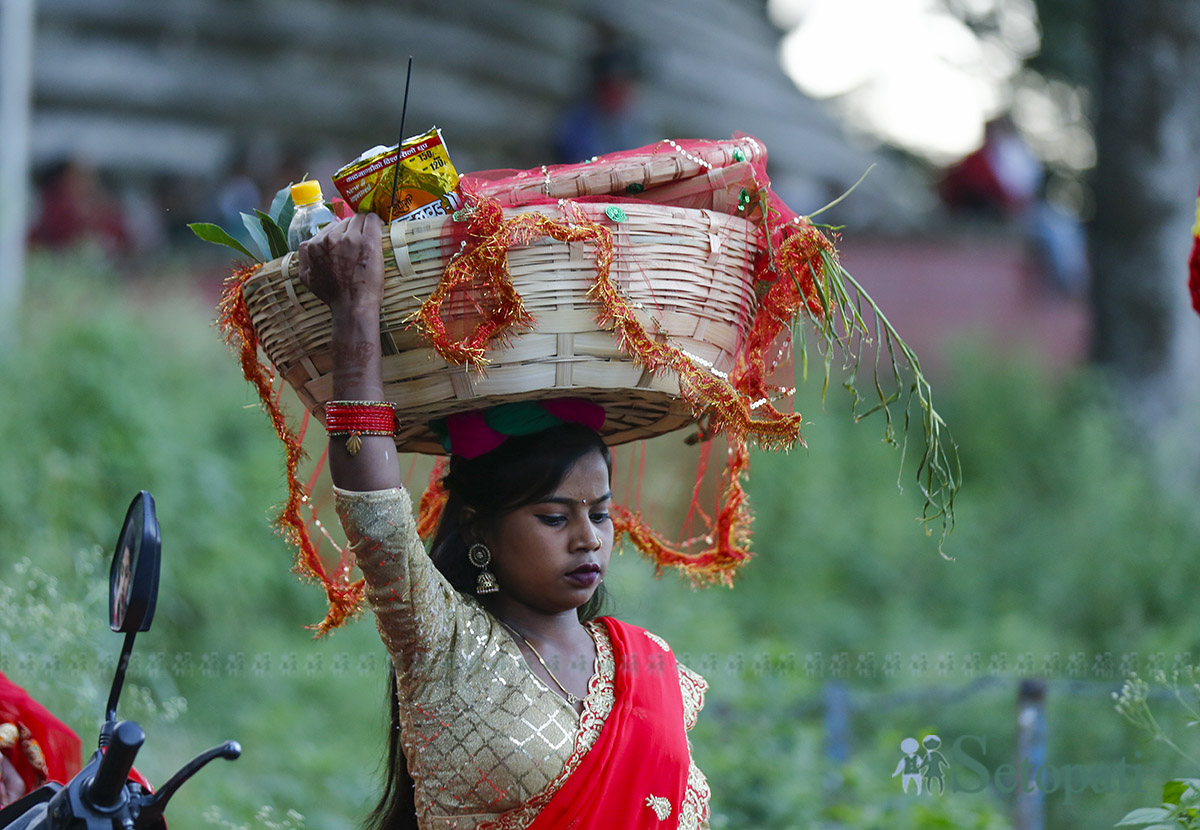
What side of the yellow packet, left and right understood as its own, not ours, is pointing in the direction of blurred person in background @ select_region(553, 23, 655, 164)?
back

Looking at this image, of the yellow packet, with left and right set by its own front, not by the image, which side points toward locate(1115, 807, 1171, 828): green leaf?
left

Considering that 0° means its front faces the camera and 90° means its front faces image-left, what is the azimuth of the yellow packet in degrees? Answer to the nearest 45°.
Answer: approximately 0°

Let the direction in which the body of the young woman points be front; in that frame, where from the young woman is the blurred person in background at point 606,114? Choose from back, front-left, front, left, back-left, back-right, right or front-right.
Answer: back-left

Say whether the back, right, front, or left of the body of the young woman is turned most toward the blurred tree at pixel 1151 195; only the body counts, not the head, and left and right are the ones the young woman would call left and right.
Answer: left
